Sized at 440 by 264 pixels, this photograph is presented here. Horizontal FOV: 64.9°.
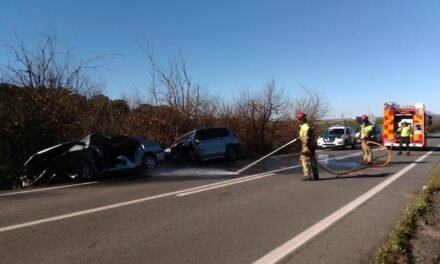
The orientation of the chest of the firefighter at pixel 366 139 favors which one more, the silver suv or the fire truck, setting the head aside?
the silver suv

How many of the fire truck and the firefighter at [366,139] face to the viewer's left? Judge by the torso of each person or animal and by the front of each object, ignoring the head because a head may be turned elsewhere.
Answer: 1

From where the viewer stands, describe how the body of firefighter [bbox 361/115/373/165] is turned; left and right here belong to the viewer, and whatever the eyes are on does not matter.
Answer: facing to the left of the viewer

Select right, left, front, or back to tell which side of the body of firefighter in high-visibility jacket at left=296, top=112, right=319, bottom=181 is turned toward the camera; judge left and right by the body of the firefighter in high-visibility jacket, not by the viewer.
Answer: left

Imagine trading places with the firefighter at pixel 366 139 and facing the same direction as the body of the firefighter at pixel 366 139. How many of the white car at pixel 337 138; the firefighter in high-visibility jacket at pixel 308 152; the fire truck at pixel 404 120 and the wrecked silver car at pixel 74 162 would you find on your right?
2

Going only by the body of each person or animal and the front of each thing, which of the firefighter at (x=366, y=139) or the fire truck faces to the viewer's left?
the firefighter
